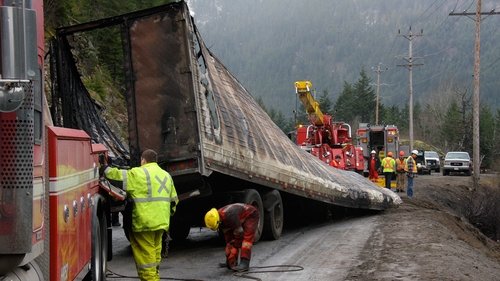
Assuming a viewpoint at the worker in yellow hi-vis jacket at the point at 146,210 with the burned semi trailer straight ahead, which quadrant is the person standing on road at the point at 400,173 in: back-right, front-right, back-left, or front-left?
front-right

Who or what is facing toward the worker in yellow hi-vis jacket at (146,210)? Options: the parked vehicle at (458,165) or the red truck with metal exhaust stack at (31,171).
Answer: the parked vehicle

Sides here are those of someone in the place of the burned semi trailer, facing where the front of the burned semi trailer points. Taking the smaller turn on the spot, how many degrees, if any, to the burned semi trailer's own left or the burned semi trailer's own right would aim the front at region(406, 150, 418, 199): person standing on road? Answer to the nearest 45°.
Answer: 0° — it already faces them

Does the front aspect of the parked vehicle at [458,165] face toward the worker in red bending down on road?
yes

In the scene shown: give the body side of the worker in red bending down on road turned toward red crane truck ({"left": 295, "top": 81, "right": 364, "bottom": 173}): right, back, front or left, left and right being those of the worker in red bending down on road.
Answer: right

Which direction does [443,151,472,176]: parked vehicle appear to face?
toward the camera

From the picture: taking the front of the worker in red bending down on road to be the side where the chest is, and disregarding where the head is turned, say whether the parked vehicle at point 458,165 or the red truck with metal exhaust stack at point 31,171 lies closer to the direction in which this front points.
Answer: the red truck with metal exhaust stack

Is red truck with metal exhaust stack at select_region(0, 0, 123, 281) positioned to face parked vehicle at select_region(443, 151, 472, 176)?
no

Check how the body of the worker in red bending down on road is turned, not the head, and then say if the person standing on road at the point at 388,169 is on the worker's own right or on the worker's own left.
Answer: on the worker's own right

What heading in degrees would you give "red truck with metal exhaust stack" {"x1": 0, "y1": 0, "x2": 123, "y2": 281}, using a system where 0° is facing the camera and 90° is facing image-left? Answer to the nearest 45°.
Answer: approximately 45°

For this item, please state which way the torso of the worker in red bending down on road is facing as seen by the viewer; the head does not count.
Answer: to the viewer's left

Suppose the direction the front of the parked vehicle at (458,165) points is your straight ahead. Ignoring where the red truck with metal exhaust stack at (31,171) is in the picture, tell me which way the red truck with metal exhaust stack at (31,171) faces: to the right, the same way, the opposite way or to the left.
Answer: the same way

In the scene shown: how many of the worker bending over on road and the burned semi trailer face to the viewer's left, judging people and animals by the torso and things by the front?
1

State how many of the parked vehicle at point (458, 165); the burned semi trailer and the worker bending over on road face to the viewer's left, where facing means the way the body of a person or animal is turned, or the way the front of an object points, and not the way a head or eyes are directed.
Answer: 1

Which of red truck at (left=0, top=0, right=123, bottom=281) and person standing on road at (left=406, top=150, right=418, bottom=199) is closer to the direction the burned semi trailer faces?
the person standing on road

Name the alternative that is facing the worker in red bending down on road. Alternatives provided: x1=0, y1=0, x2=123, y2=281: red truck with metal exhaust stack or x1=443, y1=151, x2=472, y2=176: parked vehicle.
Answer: the parked vehicle

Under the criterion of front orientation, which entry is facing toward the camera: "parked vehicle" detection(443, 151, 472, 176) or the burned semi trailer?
the parked vehicle

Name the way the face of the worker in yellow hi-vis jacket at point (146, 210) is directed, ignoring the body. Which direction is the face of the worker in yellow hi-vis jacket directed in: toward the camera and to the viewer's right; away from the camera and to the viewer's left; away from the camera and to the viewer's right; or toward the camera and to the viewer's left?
away from the camera and to the viewer's left

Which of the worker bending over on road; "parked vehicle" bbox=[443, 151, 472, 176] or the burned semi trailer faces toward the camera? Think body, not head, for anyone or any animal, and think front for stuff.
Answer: the parked vehicle
